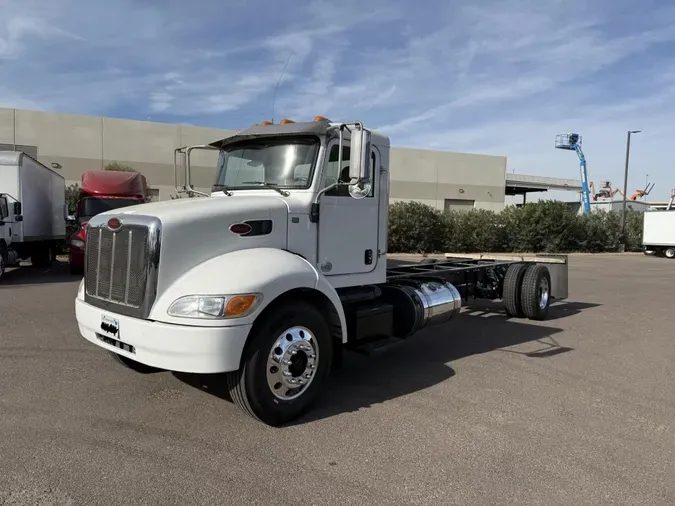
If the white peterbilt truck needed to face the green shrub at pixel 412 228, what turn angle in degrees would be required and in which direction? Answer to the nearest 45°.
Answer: approximately 135° to its right

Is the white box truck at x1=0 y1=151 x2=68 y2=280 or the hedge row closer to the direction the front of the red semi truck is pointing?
the white box truck

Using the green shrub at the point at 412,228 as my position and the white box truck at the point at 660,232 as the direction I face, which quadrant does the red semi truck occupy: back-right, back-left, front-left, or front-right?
back-right

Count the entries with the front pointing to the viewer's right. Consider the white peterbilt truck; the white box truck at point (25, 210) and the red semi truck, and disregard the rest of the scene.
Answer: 0

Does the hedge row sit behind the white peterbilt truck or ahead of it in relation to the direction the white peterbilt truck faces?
behind

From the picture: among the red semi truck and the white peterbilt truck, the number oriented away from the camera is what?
0

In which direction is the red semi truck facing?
toward the camera

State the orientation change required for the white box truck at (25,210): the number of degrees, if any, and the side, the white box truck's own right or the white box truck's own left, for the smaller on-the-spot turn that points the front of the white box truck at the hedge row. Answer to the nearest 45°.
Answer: approximately 135° to the white box truck's own left

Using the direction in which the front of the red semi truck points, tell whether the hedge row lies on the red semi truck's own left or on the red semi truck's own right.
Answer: on the red semi truck's own left

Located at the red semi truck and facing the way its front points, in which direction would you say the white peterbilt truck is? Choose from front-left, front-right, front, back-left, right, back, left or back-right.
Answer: front

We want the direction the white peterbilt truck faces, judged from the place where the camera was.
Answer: facing the viewer and to the left of the viewer

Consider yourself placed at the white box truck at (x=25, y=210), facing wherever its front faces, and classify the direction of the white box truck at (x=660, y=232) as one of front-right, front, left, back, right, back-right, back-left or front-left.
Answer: back-left

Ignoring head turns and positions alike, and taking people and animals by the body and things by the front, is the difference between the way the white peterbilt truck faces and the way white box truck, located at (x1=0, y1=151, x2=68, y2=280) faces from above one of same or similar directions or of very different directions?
same or similar directions

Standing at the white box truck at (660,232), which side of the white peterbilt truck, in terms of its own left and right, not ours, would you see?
back
